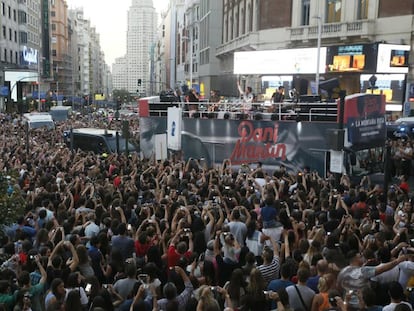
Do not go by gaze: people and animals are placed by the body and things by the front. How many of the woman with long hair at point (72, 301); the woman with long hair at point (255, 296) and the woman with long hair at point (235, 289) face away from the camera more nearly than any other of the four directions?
3

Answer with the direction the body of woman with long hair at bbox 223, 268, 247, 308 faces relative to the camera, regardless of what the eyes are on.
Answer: away from the camera

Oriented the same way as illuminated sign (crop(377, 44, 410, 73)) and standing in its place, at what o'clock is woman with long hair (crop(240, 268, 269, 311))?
The woman with long hair is roughly at 12 o'clock from the illuminated sign.

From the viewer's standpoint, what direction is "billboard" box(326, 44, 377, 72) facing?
toward the camera

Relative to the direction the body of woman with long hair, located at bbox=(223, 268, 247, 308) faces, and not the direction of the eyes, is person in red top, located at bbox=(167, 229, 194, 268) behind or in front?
in front

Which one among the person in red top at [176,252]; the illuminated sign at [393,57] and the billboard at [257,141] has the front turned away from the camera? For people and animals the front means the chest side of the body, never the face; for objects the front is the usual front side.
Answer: the person in red top

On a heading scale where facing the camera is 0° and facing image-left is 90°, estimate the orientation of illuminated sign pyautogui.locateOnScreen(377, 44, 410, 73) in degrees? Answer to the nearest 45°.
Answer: approximately 0°

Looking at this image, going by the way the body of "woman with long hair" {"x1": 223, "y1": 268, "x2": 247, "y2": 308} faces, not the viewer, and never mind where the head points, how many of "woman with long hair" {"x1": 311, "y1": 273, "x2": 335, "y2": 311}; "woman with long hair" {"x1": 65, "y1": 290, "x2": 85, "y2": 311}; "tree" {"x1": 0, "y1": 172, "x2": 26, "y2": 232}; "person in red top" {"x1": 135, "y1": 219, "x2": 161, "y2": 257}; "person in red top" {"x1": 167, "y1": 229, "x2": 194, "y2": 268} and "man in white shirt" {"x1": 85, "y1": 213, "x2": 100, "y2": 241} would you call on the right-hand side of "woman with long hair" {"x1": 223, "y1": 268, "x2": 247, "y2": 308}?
1

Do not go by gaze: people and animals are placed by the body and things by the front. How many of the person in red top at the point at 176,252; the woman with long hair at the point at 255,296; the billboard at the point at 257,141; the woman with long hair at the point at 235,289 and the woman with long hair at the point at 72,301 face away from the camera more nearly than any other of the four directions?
4

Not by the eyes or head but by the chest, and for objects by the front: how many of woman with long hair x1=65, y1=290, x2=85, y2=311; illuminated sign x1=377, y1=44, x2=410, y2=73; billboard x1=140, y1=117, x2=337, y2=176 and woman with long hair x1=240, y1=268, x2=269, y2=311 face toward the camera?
2

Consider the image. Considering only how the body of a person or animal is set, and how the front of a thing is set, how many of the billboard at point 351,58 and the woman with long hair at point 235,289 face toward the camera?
1

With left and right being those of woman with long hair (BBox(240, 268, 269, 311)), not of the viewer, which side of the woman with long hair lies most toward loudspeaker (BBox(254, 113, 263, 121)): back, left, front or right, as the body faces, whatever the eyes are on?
front

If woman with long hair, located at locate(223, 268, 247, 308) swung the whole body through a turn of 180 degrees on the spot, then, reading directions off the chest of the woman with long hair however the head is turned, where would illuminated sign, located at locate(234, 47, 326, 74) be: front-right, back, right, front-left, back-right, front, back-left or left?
back

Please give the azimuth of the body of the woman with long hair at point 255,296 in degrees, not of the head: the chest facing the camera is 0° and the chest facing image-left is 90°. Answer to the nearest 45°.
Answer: approximately 180°

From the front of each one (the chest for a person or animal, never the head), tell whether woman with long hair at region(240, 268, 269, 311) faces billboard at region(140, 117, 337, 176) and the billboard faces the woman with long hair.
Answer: yes

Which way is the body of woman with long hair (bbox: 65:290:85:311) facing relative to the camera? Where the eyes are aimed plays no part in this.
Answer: away from the camera
